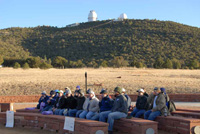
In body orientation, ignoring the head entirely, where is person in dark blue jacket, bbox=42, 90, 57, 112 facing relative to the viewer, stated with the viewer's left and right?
facing the viewer and to the left of the viewer

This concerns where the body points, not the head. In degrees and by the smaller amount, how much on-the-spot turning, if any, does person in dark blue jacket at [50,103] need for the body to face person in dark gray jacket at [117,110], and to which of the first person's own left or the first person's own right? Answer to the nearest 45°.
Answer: approximately 90° to the first person's own left

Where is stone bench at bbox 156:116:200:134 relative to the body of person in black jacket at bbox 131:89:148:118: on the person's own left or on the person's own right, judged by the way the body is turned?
on the person's own left

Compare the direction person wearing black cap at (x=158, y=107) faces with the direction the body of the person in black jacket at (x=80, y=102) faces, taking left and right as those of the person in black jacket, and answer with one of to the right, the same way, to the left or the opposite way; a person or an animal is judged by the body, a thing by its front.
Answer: the same way

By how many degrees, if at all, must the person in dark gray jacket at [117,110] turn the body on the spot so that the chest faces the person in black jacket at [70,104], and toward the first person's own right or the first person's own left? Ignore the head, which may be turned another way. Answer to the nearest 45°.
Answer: approximately 45° to the first person's own right

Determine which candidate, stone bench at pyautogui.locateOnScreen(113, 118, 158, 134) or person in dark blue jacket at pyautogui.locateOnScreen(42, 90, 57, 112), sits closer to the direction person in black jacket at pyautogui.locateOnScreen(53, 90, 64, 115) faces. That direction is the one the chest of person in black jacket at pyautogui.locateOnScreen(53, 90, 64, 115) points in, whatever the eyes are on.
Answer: the stone bench

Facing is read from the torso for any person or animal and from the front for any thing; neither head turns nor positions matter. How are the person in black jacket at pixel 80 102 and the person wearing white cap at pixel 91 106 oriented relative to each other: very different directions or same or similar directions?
same or similar directions

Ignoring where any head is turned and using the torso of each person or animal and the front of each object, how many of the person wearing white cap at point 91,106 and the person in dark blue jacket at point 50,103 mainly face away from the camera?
0

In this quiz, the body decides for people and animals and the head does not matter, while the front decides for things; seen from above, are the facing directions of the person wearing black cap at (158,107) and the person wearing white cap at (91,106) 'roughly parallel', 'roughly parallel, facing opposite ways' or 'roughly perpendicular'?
roughly parallel

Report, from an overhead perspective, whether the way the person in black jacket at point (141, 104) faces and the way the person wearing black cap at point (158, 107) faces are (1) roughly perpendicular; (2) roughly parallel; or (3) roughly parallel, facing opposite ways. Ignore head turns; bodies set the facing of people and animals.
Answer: roughly parallel

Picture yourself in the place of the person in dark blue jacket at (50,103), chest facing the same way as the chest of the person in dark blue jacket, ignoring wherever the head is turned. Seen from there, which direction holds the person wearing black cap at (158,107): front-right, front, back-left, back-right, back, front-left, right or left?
left

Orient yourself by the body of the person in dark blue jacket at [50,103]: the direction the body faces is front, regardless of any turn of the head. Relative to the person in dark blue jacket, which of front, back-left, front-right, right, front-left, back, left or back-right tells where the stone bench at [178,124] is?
left
